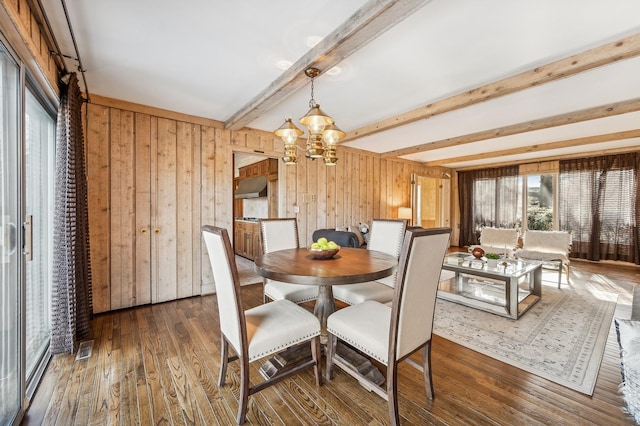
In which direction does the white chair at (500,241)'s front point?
toward the camera

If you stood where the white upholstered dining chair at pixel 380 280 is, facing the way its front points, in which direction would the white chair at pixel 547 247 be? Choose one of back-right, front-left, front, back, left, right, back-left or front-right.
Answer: back

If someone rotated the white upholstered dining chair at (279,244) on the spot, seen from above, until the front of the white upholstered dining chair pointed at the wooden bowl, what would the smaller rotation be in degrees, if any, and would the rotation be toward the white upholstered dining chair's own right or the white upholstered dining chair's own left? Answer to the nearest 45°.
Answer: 0° — it already faces it

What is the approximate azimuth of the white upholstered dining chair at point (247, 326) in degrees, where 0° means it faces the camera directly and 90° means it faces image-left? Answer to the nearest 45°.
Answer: approximately 225°

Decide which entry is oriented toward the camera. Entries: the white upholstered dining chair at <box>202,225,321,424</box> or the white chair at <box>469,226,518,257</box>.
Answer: the white chair

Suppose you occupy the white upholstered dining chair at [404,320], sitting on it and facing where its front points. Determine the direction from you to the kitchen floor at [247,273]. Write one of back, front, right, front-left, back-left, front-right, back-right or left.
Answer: front

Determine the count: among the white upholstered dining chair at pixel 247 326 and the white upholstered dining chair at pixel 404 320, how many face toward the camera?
0

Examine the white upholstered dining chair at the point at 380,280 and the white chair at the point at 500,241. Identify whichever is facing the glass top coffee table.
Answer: the white chair

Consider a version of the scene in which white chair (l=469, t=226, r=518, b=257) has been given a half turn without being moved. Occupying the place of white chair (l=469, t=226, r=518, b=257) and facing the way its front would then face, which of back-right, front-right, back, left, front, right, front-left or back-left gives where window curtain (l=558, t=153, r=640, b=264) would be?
front-right

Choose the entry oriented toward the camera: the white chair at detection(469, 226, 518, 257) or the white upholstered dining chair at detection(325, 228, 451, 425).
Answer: the white chair

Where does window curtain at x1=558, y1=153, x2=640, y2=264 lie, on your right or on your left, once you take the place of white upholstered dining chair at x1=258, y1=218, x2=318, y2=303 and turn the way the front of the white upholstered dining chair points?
on your left

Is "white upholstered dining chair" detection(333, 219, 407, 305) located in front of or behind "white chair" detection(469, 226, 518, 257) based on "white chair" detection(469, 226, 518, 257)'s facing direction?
in front

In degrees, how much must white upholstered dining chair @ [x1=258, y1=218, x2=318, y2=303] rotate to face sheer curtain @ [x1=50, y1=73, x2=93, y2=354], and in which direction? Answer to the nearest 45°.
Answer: approximately 135° to its right

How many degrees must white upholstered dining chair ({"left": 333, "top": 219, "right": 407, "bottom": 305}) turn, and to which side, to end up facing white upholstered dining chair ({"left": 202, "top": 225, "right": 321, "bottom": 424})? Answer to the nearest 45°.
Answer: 0° — it already faces it

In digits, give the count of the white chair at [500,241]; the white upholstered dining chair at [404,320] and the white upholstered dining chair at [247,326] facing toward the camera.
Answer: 1

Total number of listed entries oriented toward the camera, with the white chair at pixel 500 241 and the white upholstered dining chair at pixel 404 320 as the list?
1

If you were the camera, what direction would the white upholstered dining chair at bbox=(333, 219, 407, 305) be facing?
facing the viewer and to the left of the viewer
